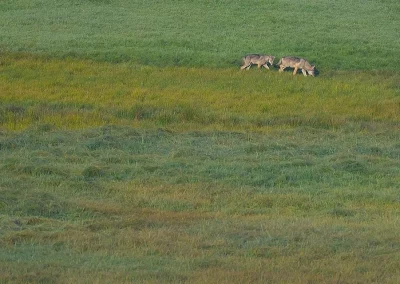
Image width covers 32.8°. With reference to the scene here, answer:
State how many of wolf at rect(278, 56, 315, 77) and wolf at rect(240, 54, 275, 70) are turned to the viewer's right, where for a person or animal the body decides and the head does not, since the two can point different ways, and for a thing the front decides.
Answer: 2

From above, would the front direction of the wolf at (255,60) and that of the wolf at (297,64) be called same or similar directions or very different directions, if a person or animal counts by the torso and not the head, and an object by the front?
same or similar directions

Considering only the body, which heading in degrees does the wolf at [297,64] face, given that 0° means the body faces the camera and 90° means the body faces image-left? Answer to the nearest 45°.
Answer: approximately 270°

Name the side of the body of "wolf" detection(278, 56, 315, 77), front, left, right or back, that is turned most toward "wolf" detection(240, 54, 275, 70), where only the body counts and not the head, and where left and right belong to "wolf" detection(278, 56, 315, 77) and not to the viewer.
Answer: back

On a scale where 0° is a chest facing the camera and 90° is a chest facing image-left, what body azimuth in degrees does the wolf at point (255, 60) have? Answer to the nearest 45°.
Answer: approximately 270°

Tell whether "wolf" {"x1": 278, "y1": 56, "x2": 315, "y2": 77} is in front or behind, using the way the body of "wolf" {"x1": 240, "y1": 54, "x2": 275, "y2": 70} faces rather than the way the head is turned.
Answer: in front
